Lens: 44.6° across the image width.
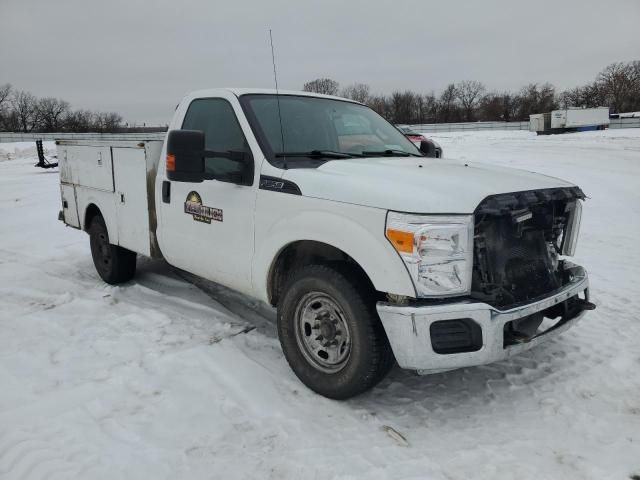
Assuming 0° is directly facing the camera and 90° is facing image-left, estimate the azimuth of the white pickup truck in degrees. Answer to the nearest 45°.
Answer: approximately 315°

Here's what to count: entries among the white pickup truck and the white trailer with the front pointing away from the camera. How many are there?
0

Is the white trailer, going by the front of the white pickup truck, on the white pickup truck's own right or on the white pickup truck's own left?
on the white pickup truck's own left
